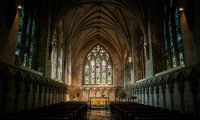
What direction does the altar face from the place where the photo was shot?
facing the viewer
